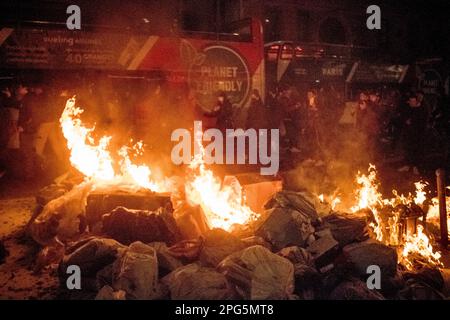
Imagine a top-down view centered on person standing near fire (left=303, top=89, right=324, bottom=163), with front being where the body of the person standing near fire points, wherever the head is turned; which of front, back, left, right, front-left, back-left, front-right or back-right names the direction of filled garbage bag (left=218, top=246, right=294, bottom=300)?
front

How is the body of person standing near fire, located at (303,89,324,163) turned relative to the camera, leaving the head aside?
toward the camera

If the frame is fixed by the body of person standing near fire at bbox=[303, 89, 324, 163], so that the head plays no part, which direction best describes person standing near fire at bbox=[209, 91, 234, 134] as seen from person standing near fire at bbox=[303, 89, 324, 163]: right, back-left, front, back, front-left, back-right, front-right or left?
front-right

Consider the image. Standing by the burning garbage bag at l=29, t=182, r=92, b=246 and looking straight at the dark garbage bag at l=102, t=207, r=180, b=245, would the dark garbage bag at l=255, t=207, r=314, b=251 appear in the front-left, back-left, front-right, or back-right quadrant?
front-left

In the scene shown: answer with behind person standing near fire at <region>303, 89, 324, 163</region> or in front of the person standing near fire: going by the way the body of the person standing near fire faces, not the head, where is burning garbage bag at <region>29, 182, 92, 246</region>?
in front

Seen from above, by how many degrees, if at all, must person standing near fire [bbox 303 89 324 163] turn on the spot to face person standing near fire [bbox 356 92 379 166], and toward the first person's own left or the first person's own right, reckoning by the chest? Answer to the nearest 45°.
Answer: approximately 45° to the first person's own left

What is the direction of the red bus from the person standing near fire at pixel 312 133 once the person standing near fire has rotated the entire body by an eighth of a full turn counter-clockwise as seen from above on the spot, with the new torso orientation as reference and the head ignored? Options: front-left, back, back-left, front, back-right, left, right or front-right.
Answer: back

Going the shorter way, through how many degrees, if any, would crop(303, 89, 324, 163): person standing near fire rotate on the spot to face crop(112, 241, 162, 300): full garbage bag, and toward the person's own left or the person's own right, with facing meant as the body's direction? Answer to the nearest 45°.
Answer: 0° — they already face it

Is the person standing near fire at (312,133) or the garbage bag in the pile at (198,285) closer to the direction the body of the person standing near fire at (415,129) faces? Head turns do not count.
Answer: the garbage bag in the pile

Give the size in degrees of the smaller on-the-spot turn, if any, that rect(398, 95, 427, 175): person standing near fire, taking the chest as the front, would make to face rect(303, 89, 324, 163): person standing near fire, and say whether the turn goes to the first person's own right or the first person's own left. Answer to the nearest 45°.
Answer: approximately 90° to the first person's own right
